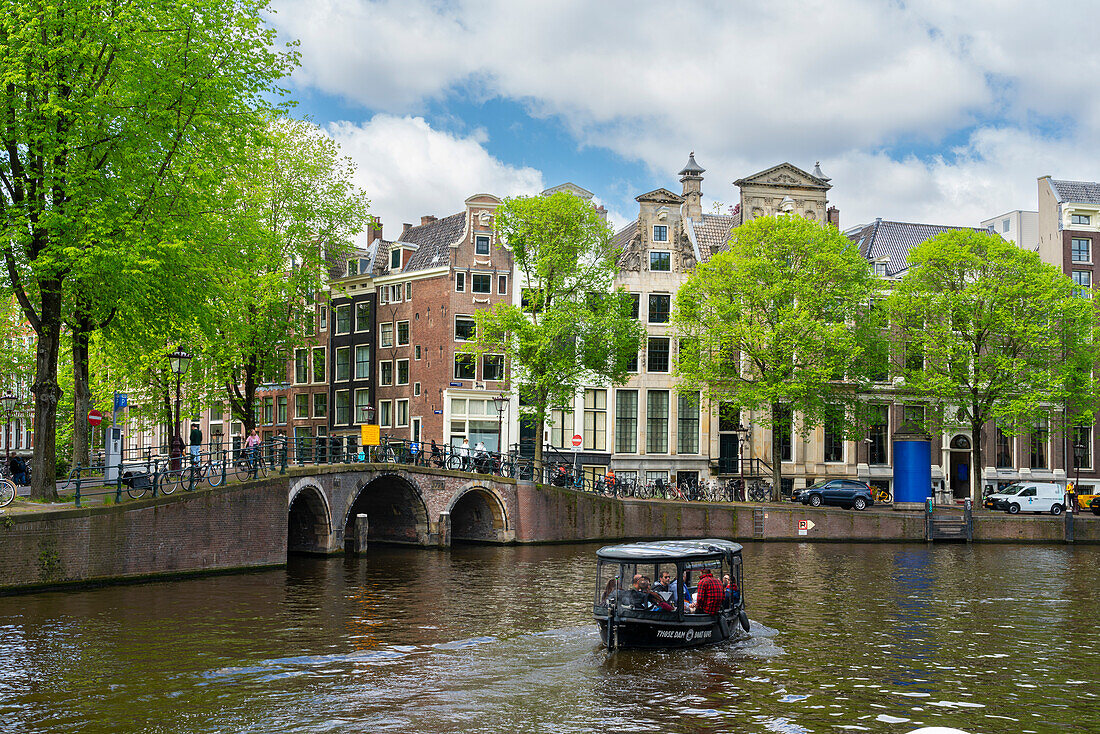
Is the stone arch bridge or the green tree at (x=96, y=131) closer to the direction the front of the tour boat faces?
the stone arch bridge

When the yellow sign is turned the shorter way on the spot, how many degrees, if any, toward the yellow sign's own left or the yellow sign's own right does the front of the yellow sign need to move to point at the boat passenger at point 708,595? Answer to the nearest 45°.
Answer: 0° — it already faces them

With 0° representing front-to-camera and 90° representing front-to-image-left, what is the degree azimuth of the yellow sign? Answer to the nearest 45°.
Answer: approximately 0°

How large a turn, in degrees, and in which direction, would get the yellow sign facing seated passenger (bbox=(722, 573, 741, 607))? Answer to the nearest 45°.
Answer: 0° — it already faces them

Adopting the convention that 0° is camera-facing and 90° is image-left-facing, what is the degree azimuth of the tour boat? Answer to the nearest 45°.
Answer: approximately 225°

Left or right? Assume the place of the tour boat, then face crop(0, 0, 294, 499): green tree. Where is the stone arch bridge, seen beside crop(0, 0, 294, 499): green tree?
right
